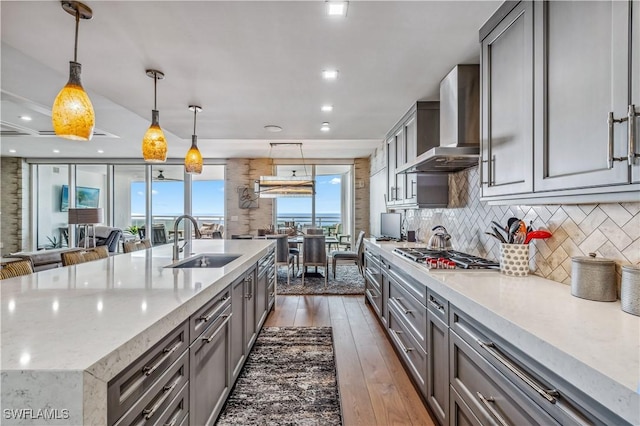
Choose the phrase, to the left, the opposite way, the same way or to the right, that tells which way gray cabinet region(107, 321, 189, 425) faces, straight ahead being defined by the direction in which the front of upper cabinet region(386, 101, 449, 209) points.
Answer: the opposite way

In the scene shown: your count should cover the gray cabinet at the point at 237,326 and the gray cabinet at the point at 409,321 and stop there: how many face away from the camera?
0

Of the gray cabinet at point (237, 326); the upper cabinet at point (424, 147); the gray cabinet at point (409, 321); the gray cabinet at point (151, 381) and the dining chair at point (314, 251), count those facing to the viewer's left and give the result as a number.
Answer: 2

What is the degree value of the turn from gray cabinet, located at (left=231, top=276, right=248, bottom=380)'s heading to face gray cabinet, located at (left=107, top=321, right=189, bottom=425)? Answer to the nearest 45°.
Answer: approximately 90° to its right

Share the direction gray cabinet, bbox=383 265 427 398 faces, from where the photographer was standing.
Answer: facing to the left of the viewer

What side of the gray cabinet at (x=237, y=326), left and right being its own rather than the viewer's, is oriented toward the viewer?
right

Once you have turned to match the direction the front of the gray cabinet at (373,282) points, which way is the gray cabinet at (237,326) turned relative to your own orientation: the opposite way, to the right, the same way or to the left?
the opposite way

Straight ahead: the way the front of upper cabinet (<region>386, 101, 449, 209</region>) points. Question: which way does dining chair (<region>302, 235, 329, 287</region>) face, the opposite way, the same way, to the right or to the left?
to the right

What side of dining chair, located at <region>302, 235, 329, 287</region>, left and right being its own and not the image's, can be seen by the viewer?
back

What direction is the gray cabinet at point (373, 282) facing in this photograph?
to the viewer's left

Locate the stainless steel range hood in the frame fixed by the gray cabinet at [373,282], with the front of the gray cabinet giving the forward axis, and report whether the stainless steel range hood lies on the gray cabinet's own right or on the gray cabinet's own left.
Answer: on the gray cabinet's own left

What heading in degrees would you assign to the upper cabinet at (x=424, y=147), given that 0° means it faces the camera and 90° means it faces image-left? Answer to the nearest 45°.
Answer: approximately 90°

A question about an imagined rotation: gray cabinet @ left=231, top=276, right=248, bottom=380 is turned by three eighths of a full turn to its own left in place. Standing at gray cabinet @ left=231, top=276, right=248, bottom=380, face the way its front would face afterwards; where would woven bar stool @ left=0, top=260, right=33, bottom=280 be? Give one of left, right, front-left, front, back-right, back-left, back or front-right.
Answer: front-left

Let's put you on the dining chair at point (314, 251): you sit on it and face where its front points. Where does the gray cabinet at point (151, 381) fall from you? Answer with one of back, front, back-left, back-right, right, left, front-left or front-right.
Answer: back

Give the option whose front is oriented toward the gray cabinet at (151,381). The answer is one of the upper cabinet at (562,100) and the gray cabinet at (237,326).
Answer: the upper cabinet

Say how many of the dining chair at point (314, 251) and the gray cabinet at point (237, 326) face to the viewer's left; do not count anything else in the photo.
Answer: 0

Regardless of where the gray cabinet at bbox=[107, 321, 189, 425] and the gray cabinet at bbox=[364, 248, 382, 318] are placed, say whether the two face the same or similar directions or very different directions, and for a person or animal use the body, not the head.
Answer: very different directions

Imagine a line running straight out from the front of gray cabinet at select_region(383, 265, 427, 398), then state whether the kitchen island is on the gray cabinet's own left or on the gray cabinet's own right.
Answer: on the gray cabinet's own left

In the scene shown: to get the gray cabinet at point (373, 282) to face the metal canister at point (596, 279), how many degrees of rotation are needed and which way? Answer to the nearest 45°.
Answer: approximately 90° to its left
